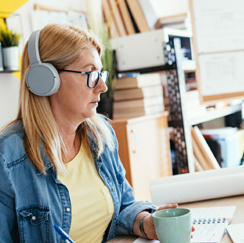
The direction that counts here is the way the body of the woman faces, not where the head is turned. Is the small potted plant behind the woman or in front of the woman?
behind

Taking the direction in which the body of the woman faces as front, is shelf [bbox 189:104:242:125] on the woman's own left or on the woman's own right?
on the woman's own left

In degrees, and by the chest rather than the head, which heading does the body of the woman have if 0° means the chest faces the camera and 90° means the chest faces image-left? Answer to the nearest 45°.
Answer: approximately 315°

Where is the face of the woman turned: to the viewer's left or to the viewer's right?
to the viewer's right
